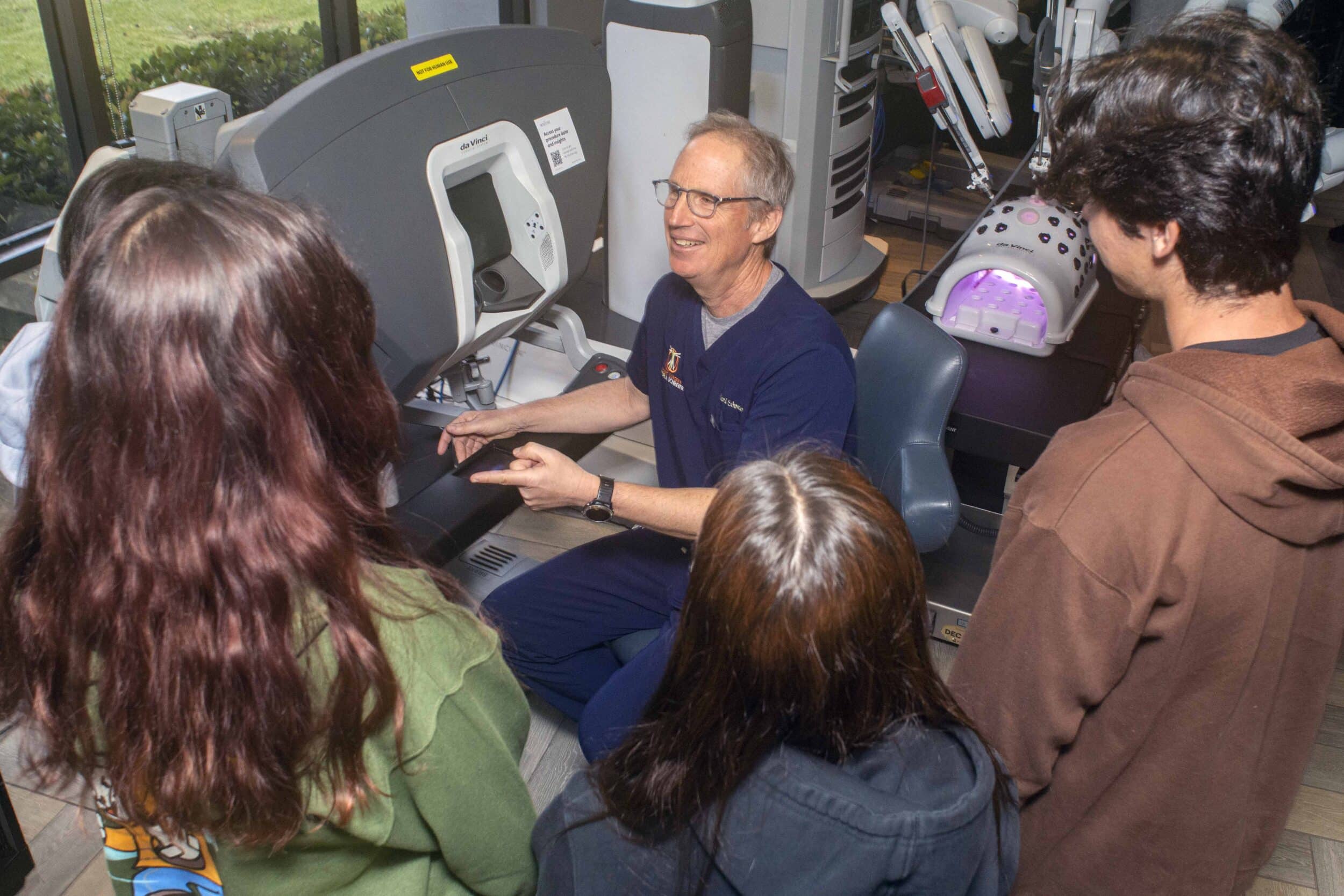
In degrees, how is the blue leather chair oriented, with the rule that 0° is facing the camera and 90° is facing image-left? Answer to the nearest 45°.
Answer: approximately 45°

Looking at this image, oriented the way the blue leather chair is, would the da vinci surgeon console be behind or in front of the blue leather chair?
in front

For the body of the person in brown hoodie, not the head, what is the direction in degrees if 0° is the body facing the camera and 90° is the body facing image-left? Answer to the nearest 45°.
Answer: approximately 135°

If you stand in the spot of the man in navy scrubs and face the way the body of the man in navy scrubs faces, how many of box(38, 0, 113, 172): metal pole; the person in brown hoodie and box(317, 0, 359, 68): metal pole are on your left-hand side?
1

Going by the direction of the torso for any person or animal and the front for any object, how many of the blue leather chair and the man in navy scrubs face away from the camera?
0

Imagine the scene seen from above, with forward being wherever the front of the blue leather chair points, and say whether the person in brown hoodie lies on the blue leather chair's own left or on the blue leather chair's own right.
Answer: on the blue leather chair's own left

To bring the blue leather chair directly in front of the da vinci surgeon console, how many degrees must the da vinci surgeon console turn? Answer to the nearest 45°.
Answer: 0° — it already faces it

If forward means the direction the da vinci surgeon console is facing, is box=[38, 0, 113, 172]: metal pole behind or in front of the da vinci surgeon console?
behind

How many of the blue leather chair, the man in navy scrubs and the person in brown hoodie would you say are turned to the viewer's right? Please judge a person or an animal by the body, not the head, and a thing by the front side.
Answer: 0

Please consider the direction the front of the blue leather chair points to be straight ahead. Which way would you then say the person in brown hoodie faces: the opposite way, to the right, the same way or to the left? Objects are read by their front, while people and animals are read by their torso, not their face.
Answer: to the right

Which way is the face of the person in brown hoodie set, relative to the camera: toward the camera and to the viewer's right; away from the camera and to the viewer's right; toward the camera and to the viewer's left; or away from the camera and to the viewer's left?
away from the camera and to the viewer's left

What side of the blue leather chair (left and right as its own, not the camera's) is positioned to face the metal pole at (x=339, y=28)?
right

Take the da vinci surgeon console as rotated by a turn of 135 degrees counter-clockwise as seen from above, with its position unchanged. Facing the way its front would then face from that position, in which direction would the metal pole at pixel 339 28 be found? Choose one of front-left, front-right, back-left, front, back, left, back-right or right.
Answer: front

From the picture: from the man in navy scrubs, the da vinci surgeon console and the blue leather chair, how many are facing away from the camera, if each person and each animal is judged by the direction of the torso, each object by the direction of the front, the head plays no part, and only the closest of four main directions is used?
0
